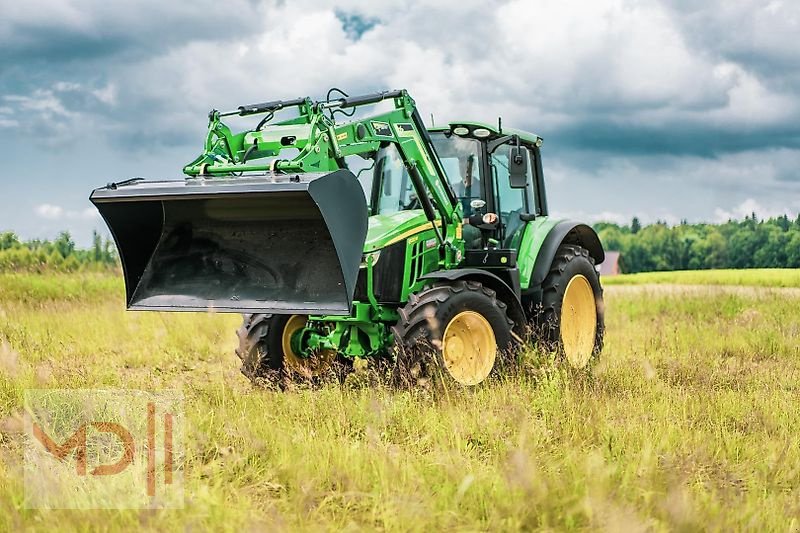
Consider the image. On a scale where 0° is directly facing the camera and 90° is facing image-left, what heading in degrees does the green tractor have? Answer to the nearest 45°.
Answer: approximately 45°
